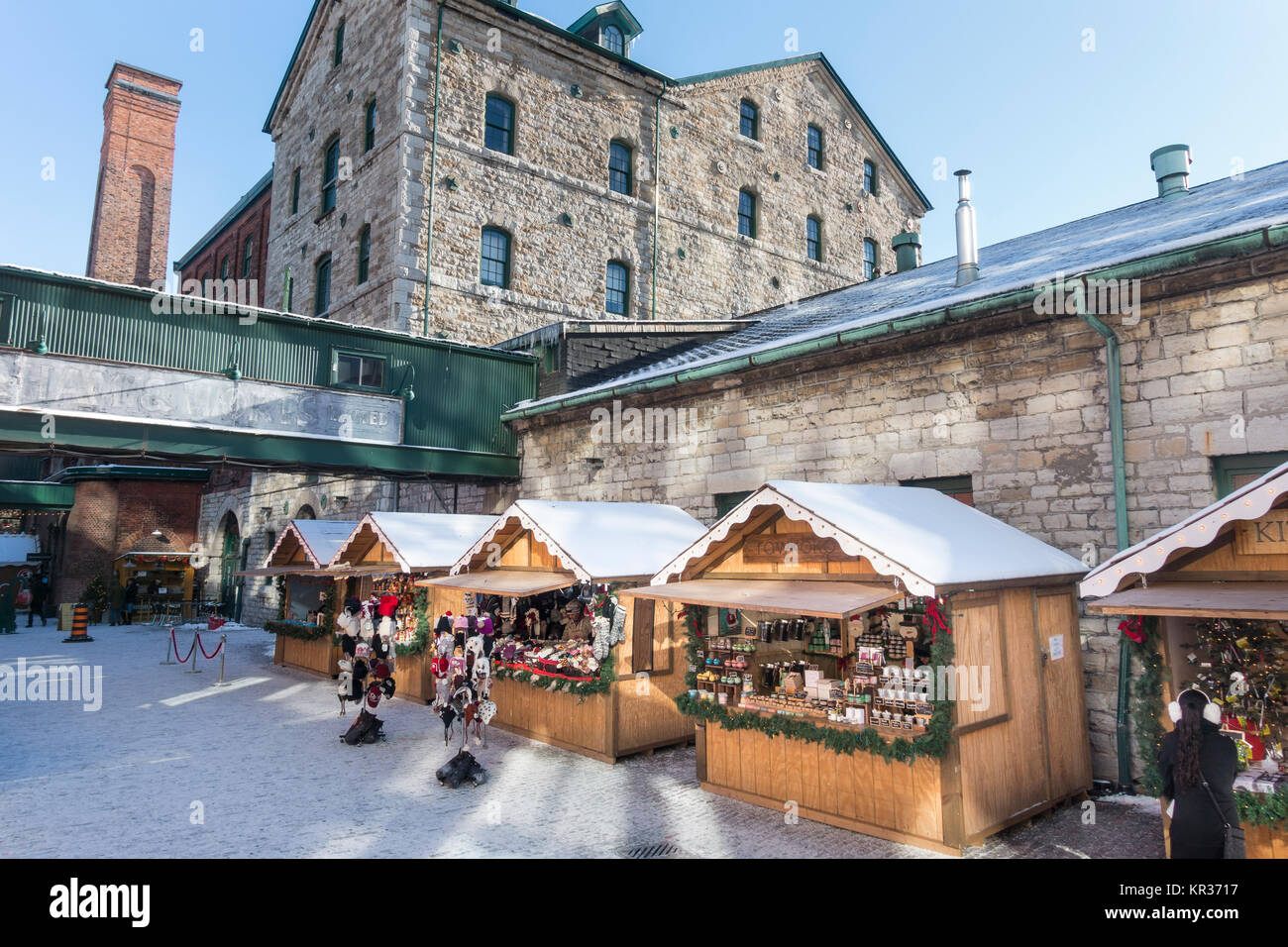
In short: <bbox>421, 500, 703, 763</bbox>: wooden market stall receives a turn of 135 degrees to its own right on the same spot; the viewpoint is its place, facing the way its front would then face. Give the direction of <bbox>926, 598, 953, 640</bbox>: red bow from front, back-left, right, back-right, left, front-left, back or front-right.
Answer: back-right

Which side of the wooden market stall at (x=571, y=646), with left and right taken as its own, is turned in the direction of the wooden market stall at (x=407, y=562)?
right

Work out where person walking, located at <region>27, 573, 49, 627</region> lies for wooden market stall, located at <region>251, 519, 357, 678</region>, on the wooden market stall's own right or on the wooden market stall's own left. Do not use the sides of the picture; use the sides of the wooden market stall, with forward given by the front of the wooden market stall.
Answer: on the wooden market stall's own right

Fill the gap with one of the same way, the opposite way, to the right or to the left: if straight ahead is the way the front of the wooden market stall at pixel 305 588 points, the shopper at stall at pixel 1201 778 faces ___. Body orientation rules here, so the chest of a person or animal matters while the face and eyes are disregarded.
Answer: the opposite way

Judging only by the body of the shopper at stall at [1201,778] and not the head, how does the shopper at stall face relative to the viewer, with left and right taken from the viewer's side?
facing away from the viewer

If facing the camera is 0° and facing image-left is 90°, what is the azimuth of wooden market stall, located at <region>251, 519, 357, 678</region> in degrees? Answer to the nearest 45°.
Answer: approximately 45°

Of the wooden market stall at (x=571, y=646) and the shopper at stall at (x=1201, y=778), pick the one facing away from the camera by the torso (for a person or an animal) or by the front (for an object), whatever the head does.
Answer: the shopper at stall

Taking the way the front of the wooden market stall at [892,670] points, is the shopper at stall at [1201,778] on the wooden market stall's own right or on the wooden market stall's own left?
on the wooden market stall's own left

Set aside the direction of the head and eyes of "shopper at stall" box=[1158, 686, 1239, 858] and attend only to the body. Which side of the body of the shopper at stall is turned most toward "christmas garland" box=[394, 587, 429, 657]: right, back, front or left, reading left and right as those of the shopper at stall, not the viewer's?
left

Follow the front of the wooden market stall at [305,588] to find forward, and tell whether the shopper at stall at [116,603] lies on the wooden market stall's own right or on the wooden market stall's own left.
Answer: on the wooden market stall's own right
